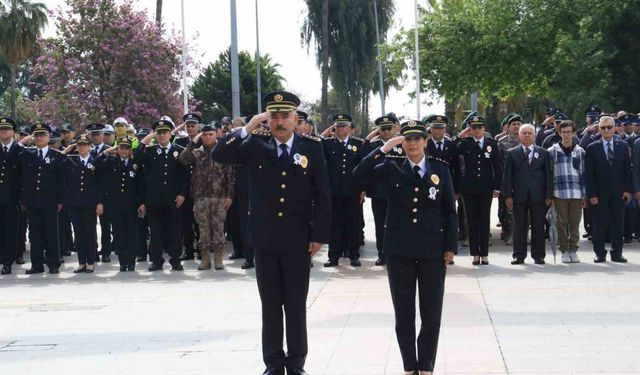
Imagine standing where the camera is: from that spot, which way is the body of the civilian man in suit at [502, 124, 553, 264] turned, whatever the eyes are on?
toward the camera

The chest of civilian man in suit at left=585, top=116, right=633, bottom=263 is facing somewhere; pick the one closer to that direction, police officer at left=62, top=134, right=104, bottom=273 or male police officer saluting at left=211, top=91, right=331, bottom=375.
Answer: the male police officer saluting

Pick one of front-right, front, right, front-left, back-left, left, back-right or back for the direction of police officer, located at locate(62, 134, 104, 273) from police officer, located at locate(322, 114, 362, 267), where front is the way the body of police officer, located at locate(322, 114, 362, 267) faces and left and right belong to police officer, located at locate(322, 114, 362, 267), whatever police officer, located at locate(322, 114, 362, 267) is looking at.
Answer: right

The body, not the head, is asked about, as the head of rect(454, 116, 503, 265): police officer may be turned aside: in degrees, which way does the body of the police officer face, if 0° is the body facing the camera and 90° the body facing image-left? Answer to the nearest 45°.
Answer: approximately 0°

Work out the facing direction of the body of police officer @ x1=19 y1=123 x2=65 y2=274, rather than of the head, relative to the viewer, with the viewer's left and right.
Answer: facing the viewer

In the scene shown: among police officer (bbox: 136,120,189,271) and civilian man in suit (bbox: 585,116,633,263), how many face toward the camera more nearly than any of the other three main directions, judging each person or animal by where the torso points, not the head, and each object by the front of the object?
2

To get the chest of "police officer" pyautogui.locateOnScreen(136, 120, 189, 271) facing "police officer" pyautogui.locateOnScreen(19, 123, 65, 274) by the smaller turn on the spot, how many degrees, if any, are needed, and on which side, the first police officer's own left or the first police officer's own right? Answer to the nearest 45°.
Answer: approximately 90° to the first police officer's own right

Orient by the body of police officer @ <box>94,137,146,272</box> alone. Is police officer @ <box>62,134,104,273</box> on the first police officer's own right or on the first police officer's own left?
on the first police officer's own right

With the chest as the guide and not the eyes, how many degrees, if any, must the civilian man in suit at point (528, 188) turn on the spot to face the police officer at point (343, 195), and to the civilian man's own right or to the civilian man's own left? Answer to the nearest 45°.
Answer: approximately 90° to the civilian man's own right

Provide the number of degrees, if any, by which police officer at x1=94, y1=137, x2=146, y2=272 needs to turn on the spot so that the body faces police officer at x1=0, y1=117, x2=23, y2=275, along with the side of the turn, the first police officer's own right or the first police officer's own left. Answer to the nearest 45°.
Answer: approximately 135° to the first police officer's own right

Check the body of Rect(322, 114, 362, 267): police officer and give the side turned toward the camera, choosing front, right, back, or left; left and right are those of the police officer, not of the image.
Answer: front

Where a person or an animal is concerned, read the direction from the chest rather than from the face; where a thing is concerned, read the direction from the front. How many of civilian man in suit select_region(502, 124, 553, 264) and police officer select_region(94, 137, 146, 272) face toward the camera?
2
